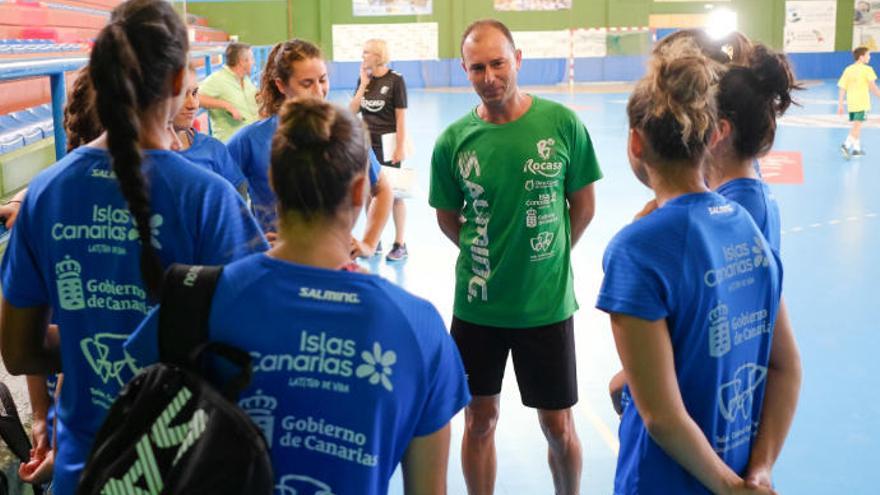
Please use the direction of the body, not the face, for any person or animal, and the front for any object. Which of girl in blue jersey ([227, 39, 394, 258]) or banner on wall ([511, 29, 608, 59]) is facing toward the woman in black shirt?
the banner on wall

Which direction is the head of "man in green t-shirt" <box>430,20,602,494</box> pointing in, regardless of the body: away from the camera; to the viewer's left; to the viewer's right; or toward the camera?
toward the camera

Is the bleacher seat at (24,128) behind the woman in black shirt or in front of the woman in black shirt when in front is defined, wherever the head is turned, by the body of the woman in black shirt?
in front

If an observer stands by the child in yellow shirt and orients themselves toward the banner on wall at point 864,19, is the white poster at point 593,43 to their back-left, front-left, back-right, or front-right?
front-left

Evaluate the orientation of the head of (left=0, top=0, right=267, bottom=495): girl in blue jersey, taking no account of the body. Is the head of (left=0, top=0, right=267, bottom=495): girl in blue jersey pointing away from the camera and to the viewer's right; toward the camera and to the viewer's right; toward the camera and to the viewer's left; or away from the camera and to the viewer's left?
away from the camera and to the viewer's right

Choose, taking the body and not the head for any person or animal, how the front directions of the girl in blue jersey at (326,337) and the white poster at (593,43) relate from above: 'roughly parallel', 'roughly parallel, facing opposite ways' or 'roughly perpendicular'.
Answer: roughly parallel, facing opposite ways

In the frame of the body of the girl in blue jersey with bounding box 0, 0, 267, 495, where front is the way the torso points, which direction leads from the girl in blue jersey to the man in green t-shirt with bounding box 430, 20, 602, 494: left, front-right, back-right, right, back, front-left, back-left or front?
front

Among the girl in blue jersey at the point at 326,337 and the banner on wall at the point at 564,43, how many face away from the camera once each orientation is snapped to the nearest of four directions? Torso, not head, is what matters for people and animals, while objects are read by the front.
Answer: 1

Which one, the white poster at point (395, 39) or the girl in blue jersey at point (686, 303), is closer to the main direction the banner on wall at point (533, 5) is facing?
the girl in blue jersey

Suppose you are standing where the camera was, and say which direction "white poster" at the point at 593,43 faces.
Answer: facing the viewer

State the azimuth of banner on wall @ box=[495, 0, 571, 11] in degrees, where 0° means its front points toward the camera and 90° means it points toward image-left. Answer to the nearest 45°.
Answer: approximately 0°

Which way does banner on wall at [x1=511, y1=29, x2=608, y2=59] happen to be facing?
toward the camera

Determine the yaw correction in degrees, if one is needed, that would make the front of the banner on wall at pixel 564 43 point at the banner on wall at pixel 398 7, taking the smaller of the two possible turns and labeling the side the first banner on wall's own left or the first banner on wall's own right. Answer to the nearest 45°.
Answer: approximately 90° to the first banner on wall's own right

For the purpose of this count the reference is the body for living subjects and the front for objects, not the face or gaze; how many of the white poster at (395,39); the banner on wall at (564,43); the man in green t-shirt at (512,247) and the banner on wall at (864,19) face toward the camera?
4

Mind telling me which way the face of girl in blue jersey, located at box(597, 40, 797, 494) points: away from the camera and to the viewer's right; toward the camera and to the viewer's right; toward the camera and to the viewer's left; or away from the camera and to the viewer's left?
away from the camera and to the viewer's left

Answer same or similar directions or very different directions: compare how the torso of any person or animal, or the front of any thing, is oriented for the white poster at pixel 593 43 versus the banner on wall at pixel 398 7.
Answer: same or similar directions

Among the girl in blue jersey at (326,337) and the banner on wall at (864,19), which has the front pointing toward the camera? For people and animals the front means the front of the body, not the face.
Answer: the banner on wall

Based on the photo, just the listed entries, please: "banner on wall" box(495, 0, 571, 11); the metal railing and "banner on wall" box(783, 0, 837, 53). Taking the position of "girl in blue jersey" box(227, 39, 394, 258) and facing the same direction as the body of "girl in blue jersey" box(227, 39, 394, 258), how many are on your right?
1

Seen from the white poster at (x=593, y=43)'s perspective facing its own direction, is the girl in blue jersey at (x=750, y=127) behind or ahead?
ahead
